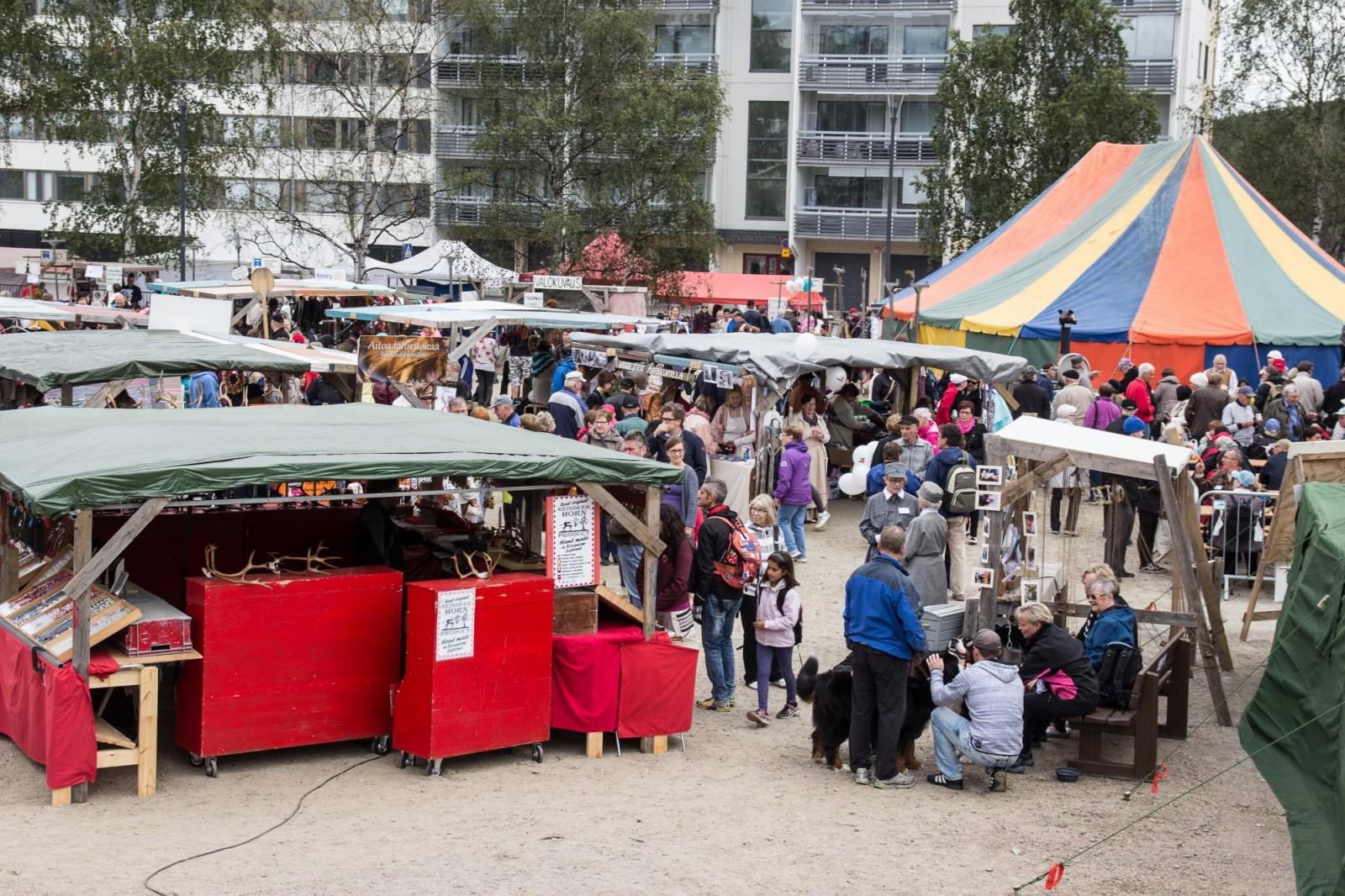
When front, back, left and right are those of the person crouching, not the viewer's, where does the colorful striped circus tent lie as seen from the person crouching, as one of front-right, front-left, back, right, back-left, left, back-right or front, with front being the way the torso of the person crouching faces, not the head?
front-right

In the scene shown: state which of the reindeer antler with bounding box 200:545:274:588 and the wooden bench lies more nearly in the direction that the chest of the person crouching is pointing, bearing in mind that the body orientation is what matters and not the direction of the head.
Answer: the reindeer antler

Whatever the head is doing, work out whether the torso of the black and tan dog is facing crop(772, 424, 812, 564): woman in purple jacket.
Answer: no

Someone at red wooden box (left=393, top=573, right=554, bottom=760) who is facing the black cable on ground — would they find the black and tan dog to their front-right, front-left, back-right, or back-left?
back-left

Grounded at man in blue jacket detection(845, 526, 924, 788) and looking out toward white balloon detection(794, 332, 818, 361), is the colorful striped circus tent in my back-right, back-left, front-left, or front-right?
front-right

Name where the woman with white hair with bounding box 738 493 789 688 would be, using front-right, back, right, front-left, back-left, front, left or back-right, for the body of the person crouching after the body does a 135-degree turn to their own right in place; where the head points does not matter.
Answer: back-left

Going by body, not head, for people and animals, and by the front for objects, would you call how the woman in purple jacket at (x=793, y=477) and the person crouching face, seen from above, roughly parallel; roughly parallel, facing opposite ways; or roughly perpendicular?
roughly parallel

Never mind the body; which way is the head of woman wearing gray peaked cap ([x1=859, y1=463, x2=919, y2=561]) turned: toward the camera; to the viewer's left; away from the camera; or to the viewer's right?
toward the camera
